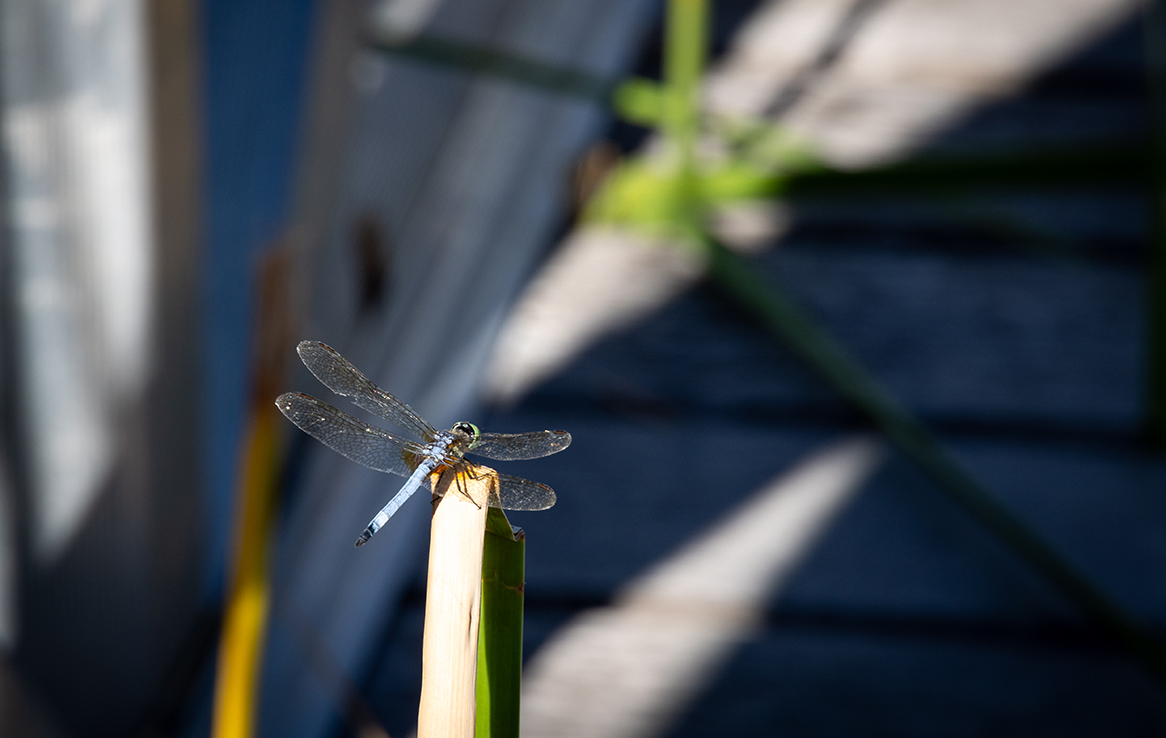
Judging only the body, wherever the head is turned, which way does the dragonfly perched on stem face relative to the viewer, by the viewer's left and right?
facing away from the viewer and to the right of the viewer
